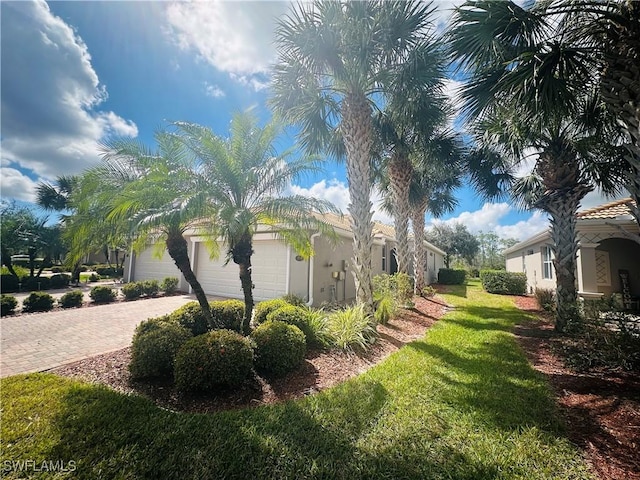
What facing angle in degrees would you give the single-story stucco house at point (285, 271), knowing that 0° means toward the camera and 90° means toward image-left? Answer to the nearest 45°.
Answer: approximately 45°

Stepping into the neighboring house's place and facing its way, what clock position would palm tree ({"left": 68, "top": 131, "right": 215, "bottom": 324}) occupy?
The palm tree is roughly at 1 o'clock from the neighboring house.

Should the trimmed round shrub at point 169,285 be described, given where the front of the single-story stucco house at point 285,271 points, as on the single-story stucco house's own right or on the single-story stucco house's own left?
on the single-story stucco house's own right

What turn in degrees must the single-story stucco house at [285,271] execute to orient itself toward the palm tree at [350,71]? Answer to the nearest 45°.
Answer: approximately 45° to its left

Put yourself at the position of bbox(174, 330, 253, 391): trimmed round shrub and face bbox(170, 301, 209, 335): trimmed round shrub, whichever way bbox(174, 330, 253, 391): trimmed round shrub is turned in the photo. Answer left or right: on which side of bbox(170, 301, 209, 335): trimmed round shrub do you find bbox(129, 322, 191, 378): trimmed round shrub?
left

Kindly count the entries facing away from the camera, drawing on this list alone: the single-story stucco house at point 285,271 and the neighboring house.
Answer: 0

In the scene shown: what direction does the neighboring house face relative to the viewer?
toward the camera

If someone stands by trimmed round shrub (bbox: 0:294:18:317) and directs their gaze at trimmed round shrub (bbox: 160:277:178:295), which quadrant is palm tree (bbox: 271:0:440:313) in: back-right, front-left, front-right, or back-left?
front-right

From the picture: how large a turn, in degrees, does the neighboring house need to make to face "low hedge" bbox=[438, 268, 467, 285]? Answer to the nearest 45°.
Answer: approximately 135° to its right

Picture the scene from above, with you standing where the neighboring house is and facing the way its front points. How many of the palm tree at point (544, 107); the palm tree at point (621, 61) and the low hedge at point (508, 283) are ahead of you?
2

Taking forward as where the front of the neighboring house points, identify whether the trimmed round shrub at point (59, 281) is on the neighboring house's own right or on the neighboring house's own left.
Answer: on the neighboring house's own right

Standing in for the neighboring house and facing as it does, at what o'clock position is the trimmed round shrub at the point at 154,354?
The trimmed round shrub is roughly at 1 o'clock from the neighboring house.

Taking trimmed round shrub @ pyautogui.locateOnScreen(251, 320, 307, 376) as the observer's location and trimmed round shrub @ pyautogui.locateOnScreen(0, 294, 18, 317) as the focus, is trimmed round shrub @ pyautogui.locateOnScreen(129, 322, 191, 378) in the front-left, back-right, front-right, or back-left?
front-left

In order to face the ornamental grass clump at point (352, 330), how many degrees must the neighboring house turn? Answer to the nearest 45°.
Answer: approximately 45° to its right

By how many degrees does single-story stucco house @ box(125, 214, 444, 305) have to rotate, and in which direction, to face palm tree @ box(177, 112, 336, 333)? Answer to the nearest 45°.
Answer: approximately 45° to its left

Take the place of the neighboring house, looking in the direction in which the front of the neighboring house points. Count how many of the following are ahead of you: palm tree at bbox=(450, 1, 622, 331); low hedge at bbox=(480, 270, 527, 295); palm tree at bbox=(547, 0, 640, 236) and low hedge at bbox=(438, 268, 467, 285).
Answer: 2
